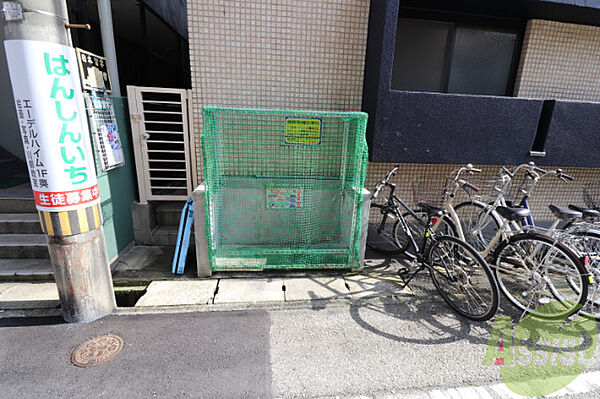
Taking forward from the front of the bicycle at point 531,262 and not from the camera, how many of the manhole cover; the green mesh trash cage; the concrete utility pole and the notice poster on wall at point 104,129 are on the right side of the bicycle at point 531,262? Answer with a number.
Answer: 0

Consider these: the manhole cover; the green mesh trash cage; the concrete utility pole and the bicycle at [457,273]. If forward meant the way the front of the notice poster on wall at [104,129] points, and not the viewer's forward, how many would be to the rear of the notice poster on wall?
0

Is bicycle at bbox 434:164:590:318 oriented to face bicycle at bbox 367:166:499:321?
no

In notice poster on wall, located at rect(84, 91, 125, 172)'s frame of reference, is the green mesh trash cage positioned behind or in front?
in front

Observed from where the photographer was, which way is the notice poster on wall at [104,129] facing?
facing the viewer and to the right of the viewer

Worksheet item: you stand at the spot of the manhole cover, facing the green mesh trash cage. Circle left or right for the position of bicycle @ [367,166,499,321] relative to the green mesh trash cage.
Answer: right

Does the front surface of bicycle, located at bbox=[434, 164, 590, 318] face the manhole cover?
no

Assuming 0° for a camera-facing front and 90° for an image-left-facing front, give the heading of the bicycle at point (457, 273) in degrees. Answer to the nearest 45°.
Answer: approximately 135°

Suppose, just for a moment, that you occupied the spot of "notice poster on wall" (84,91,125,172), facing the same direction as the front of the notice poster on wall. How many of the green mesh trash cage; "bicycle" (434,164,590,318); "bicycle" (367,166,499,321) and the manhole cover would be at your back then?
0

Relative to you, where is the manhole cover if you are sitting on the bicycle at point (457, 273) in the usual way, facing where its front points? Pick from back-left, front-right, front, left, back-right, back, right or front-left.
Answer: left

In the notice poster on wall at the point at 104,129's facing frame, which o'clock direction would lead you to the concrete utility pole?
The concrete utility pole is roughly at 2 o'clock from the notice poster on wall.

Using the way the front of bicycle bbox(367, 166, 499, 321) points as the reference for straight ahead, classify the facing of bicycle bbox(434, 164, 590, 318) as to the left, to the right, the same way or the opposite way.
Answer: the same way

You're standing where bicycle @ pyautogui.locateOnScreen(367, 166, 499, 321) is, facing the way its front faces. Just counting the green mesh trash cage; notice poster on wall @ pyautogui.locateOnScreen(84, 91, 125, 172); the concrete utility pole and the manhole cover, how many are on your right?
0

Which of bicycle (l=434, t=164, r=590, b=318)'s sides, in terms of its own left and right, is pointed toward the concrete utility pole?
left

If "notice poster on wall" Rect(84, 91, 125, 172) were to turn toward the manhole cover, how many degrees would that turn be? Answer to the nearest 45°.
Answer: approximately 45° to its right

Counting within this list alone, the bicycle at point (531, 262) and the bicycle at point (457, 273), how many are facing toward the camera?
0

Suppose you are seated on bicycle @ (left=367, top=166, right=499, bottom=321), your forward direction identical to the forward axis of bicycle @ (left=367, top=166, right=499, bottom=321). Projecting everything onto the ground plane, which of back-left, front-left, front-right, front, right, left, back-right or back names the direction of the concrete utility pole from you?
left
